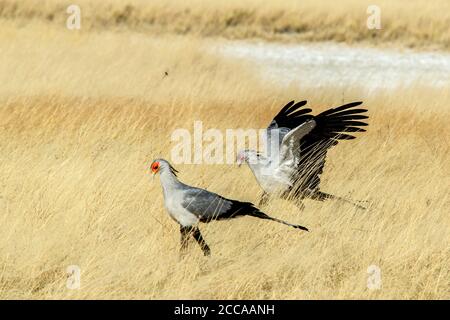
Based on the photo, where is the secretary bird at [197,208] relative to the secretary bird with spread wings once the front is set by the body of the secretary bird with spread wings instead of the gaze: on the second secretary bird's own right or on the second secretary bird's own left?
on the second secretary bird's own left

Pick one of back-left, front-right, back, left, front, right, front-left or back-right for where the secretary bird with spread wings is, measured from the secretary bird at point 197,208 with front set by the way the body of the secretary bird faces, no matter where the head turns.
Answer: back-right

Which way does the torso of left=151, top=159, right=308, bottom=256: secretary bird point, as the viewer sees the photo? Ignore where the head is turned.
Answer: to the viewer's left

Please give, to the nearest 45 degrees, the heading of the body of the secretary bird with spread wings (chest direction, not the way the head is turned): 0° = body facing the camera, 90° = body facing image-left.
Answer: approximately 90°

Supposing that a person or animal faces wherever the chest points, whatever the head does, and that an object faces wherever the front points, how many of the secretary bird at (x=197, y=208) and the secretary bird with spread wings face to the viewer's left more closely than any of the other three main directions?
2
